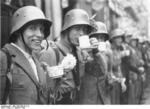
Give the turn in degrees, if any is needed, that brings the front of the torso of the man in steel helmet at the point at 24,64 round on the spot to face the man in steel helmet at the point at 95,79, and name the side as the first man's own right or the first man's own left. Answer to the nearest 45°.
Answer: approximately 90° to the first man's own left

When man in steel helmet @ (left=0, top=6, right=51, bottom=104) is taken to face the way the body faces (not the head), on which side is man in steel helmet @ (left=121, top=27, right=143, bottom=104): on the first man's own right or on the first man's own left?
on the first man's own left

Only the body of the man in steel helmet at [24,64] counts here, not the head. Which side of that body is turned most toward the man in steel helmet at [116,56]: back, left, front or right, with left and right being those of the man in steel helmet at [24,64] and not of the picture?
left

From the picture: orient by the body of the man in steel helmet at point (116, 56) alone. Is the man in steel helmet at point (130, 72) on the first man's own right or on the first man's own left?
on the first man's own left

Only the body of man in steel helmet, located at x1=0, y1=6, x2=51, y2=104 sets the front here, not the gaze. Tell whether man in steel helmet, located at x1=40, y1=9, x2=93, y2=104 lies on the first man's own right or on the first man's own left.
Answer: on the first man's own left

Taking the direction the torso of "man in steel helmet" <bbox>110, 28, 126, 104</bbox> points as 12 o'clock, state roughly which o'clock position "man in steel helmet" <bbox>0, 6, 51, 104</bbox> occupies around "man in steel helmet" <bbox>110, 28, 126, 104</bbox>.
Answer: "man in steel helmet" <bbox>0, 6, 51, 104</bbox> is roughly at 2 o'clock from "man in steel helmet" <bbox>110, 28, 126, 104</bbox>.

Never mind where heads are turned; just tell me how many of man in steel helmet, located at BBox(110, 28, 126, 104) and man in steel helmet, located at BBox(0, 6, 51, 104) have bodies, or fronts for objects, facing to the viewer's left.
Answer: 0
